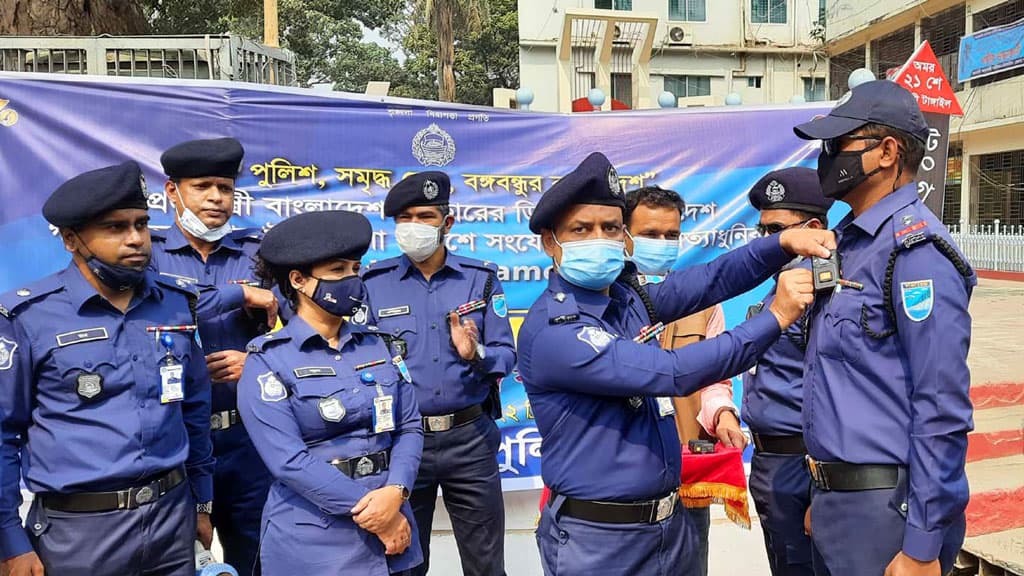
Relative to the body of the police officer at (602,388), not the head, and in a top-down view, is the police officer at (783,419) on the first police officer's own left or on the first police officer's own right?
on the first police officer's own left

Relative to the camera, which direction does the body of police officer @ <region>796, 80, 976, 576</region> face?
to the viewer's left

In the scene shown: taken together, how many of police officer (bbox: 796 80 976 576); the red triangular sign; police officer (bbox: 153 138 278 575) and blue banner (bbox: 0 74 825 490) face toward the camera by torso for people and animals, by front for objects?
3

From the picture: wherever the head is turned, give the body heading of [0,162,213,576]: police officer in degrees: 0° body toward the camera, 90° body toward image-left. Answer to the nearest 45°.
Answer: approximately 315°

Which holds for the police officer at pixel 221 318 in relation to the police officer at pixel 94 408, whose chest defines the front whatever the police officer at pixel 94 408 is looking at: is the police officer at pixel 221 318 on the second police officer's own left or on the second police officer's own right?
on the second police officer's own left

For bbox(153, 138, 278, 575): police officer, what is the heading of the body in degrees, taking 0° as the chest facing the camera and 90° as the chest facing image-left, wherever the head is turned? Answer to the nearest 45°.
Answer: approximately 0°

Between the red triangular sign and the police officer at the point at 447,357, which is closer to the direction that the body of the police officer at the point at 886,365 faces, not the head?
the police officer

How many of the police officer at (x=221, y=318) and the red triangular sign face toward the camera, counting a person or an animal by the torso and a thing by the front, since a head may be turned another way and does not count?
2

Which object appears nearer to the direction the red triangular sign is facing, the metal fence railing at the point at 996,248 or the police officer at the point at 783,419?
the police officer
